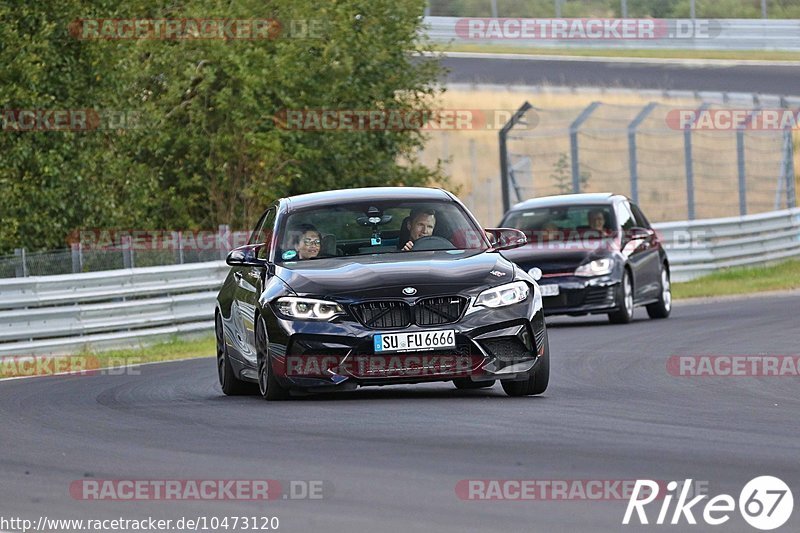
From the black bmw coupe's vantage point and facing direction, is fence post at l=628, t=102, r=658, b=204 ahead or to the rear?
to the rear

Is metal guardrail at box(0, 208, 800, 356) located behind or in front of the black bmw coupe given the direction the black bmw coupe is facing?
behind

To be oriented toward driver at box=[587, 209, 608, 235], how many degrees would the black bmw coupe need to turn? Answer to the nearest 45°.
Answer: approximately 180°

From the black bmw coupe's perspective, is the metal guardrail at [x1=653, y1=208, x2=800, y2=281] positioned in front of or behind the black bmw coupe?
behind

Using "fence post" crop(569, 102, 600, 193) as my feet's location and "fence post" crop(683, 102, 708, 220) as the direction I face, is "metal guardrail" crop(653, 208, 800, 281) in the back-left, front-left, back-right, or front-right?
front-right

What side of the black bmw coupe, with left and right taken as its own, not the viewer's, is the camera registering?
front

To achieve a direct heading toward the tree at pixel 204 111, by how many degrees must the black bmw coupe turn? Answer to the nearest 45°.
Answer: approximately 180°

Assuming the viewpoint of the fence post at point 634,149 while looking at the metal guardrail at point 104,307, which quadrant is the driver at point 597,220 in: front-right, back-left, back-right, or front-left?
front-left

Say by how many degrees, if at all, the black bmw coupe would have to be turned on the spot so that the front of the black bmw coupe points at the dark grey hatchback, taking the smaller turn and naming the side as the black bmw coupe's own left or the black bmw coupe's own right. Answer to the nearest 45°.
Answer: approximately 180°
